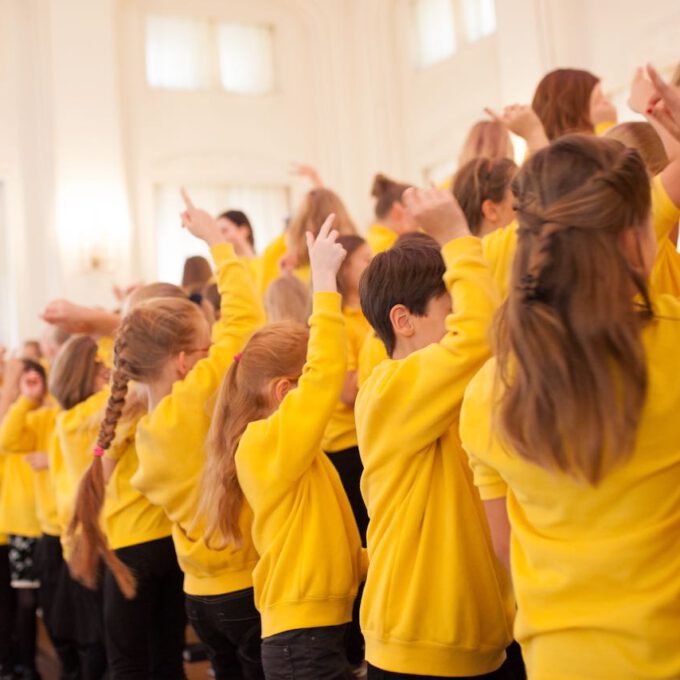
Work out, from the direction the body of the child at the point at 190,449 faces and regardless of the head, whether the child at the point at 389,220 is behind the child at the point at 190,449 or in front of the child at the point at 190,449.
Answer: in front

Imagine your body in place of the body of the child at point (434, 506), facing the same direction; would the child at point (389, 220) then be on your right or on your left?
on your left

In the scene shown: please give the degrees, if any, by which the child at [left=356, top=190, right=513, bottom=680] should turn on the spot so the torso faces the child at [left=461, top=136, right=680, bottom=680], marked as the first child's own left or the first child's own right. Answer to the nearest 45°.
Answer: approximately 45° to the first child's own right

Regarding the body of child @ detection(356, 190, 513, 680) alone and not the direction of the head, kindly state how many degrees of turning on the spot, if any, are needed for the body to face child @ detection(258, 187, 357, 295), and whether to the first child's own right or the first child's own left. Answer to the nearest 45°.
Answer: approximately 90° to the first child's own left

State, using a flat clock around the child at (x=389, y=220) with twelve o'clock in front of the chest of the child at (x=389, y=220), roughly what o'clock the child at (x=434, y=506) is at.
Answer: the child at (x=434, y=506) is roughly at 3 o'clock from the child at (x=389, y=220).

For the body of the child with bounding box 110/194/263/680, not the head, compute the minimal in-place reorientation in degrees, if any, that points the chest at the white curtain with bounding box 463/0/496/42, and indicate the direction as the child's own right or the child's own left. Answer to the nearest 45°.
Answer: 0° — they already face it

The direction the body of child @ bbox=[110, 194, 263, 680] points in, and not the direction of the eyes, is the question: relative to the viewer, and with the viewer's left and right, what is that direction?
facing away from the viewer and to the right of the viewer

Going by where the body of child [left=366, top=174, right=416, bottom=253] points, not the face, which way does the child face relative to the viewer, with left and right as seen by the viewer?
facing to the right of the viewer

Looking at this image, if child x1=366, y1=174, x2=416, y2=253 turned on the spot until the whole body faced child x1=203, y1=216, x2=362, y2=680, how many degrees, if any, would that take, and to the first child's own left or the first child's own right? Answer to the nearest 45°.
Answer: approximately 90° to the first child's own right

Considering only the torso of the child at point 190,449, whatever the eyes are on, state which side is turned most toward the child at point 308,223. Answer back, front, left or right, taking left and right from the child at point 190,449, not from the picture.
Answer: front
